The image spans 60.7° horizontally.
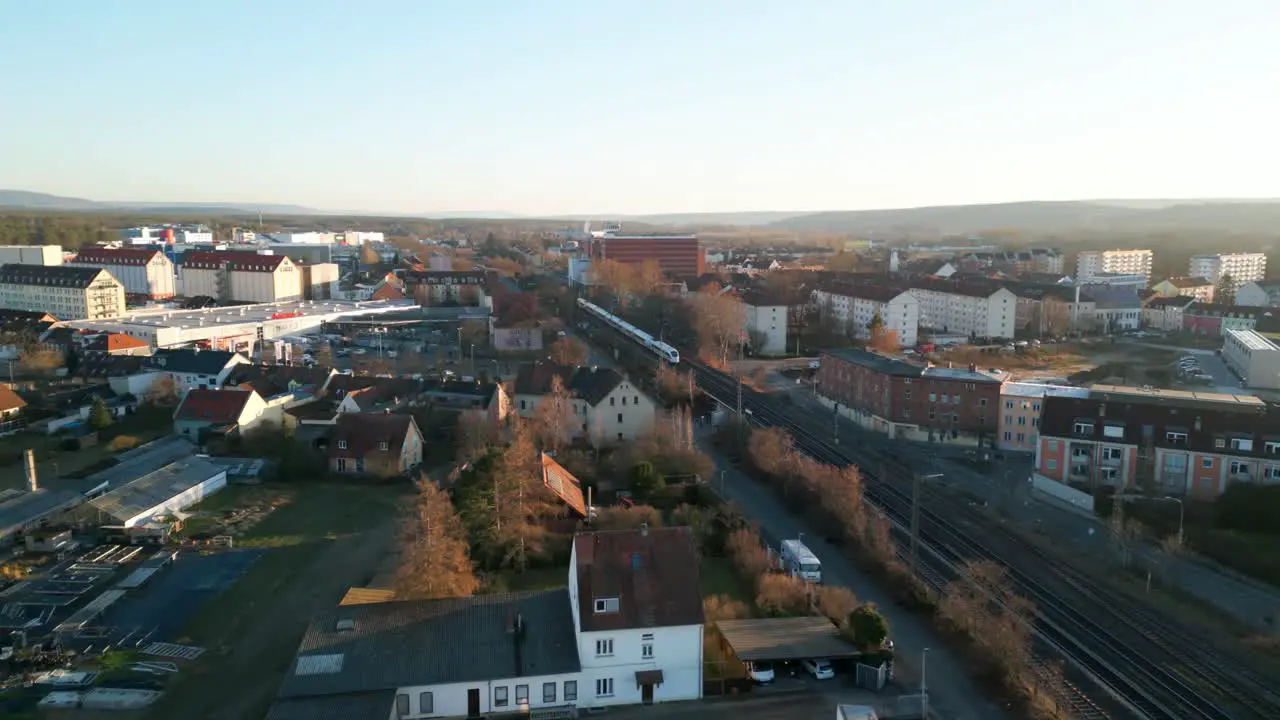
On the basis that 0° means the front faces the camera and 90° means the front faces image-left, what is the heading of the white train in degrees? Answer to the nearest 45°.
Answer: approximately 315°

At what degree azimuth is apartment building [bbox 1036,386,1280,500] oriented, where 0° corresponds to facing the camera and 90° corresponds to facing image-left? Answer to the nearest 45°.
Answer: approximately 0°

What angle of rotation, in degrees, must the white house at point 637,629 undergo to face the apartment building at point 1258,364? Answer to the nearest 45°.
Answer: approximately 135° to its left

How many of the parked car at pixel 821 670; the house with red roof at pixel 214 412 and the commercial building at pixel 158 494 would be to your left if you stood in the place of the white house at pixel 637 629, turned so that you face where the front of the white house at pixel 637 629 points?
1

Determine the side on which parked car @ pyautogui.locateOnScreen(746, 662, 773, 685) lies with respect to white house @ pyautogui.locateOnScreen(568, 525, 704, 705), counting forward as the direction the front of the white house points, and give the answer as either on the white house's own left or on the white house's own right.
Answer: on the white house's own left

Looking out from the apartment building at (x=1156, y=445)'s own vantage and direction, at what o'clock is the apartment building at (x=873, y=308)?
the apartment building at (x=873, y=308) is roughly at 5 o'clock from the apartment building at (x=1156, y=445).

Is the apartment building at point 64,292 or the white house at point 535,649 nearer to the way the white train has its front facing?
the white house

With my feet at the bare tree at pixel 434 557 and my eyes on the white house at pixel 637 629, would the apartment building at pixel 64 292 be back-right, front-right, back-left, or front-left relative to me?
back-left

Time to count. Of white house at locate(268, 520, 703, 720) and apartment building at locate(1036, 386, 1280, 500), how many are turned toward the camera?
2

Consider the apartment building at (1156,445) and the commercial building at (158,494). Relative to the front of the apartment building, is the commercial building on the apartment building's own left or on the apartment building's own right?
on the apartment building's own right

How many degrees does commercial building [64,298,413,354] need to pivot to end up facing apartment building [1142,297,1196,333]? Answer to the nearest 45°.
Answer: approximately 45° to its left
